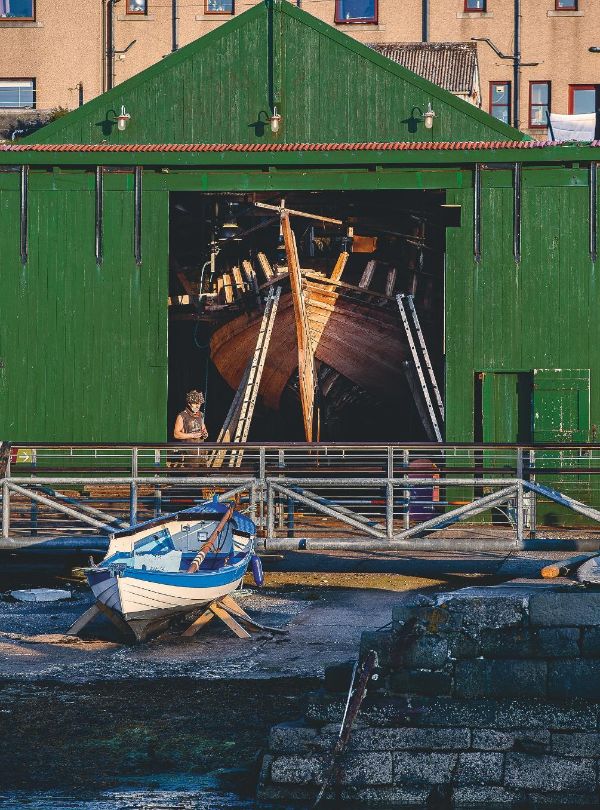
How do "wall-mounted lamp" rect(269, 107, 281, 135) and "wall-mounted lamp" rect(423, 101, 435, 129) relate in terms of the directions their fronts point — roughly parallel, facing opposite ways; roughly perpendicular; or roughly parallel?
roughly parallel

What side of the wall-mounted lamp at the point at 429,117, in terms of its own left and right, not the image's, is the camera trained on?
front

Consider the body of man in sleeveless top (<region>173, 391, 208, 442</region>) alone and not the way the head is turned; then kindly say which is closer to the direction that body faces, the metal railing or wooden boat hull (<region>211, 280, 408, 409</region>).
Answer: the metal railing

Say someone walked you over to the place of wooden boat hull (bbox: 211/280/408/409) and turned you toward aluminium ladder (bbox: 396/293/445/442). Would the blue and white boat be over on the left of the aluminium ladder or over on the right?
right

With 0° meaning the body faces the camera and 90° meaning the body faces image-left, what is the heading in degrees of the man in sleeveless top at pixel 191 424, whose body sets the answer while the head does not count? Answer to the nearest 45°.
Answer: approximately 315°

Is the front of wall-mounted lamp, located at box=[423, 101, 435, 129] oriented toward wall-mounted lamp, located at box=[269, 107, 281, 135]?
no

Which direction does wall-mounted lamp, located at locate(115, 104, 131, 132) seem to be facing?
toward the camera

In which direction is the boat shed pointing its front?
toward the camera

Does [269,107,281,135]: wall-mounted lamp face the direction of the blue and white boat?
yes

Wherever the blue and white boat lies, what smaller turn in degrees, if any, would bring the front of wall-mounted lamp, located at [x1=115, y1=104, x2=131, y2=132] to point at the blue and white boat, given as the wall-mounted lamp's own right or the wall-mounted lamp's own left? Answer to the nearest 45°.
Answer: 0° — it already faces it

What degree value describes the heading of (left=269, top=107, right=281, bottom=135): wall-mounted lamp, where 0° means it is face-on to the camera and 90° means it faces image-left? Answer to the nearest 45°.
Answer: approximately 0°

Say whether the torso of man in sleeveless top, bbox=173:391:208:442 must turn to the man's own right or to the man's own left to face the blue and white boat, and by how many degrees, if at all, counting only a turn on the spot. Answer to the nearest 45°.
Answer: approximately 45° to the man's own right

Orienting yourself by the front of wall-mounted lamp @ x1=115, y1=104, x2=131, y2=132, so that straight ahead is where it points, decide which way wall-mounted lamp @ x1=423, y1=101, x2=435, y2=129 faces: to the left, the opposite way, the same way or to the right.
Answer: the same way
